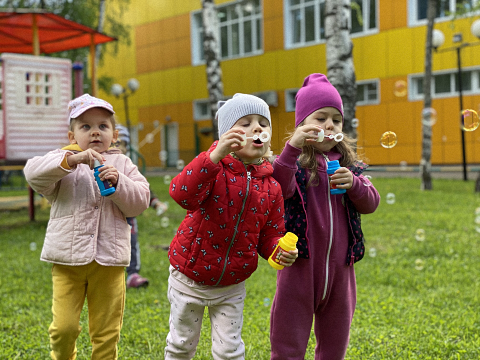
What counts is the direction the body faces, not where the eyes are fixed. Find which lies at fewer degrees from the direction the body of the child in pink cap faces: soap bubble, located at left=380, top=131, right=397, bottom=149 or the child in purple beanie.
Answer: the child in purple beanie

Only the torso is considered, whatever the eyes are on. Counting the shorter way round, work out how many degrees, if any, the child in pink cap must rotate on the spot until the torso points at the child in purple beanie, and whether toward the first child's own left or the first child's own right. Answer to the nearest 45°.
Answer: approximately 90° to the first child's own left

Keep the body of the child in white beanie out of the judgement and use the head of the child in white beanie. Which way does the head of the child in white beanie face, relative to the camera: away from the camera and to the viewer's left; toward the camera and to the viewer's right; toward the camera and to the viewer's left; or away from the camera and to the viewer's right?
toward the camera and to the viewer's right

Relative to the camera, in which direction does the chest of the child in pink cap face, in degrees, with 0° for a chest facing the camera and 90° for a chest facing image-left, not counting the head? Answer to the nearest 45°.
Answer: approximately 0°

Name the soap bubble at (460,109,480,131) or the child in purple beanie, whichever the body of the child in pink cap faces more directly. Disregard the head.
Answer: the child in purple beanie
